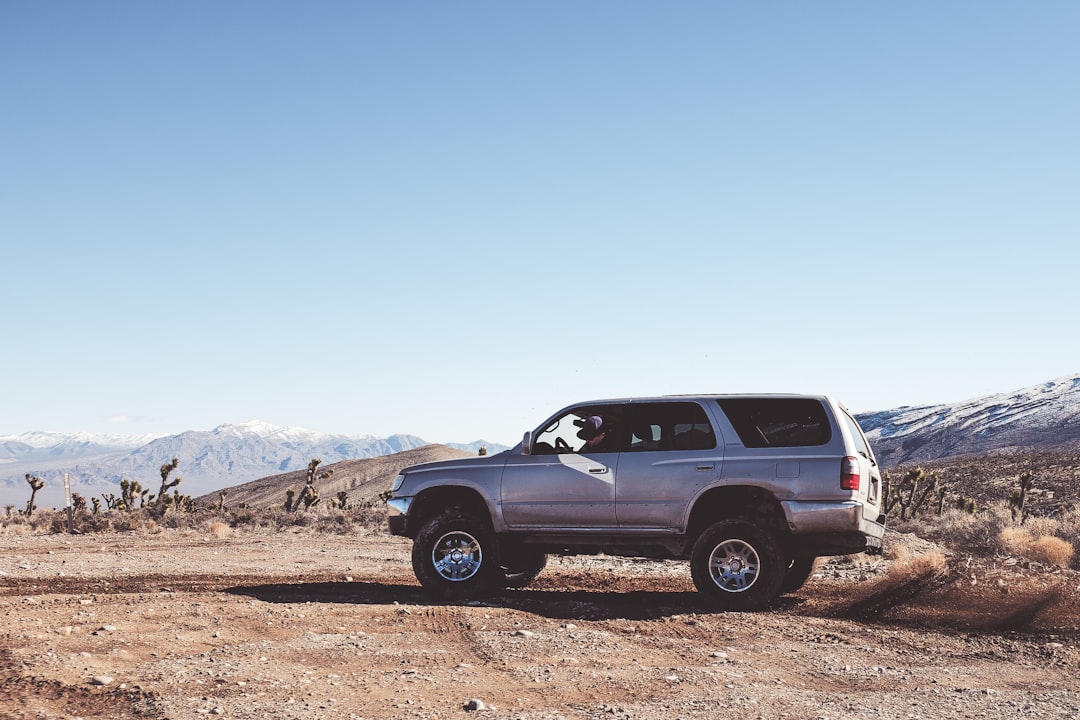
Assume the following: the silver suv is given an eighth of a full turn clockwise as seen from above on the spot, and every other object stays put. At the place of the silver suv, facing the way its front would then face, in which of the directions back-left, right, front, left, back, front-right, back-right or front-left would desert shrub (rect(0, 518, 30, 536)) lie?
front

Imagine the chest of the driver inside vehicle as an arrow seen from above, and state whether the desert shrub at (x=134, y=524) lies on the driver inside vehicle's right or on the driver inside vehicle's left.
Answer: on the driver inside vehicle's right

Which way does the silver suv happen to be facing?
to the viewer's left

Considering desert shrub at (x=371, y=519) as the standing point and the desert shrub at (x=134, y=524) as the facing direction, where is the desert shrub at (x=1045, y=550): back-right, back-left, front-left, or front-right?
back-left

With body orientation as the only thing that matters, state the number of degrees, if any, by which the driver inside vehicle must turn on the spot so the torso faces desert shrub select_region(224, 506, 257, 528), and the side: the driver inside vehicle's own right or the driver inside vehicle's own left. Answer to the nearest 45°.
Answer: approximately 45° to the driver inside vehicle's own right

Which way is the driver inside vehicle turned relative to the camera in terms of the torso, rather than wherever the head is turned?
to the viewer's left

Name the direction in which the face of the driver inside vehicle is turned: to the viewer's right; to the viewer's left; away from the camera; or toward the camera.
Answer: to the viewer's left

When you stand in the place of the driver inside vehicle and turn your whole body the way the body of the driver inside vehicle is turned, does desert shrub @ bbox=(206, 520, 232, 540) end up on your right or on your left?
on your right

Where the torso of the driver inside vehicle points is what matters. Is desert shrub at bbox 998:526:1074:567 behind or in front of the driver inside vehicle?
behind

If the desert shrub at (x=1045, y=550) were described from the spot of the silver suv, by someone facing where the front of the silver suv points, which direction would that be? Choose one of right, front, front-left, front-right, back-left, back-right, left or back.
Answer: back-right

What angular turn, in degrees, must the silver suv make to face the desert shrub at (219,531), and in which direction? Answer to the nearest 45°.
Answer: approximately 45° to its right

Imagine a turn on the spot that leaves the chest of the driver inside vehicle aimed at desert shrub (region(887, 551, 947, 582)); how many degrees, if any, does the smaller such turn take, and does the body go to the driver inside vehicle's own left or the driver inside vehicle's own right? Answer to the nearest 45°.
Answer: approximately 135° to the driver inside vehicle's own right

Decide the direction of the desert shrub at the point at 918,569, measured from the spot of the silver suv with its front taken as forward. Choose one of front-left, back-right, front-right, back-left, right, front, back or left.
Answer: back-right
